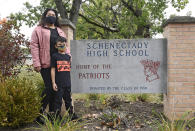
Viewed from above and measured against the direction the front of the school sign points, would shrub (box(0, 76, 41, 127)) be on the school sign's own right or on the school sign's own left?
on the school sign's own right

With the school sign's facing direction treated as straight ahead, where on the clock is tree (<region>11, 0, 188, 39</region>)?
The tree is roughly at 6 o'clock from the school sign.

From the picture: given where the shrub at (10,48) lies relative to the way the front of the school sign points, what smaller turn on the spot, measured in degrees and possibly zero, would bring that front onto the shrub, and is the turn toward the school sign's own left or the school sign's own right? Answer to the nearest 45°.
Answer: approximately 90° to the school sign's own right

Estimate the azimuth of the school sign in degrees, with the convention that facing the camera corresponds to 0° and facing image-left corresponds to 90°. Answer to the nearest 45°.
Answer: approximately 0°

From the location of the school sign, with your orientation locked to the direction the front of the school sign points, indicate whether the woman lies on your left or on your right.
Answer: on your right
